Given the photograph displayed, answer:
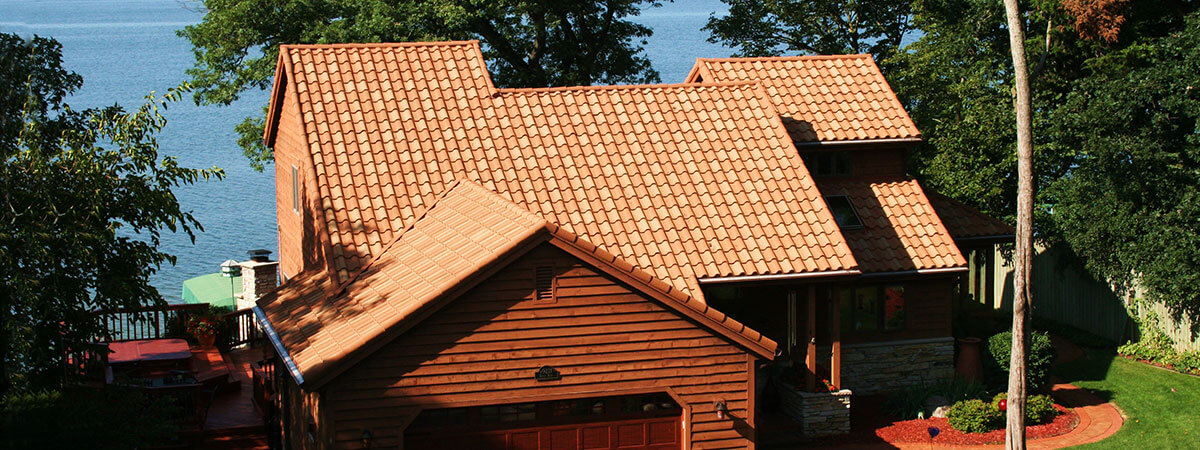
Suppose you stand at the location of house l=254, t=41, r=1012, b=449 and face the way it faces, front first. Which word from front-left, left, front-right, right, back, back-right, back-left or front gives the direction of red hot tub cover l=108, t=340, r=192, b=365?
right

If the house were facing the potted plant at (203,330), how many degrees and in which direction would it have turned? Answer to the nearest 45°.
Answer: approximately 135° to its right

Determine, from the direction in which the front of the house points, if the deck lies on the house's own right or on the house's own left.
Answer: on the house's own right

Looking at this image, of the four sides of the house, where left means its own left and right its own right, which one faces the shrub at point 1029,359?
left

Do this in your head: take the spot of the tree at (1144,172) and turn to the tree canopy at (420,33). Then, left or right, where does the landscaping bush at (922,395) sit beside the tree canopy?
left

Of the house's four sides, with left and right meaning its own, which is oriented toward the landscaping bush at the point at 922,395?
left

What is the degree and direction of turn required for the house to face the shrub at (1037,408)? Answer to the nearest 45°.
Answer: approximately 90° to its left

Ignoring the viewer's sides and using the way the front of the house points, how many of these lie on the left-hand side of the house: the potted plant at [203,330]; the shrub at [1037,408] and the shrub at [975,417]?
2

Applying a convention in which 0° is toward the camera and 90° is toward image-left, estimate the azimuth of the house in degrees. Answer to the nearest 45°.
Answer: approximately 0°

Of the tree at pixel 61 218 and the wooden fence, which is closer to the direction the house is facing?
the tree
